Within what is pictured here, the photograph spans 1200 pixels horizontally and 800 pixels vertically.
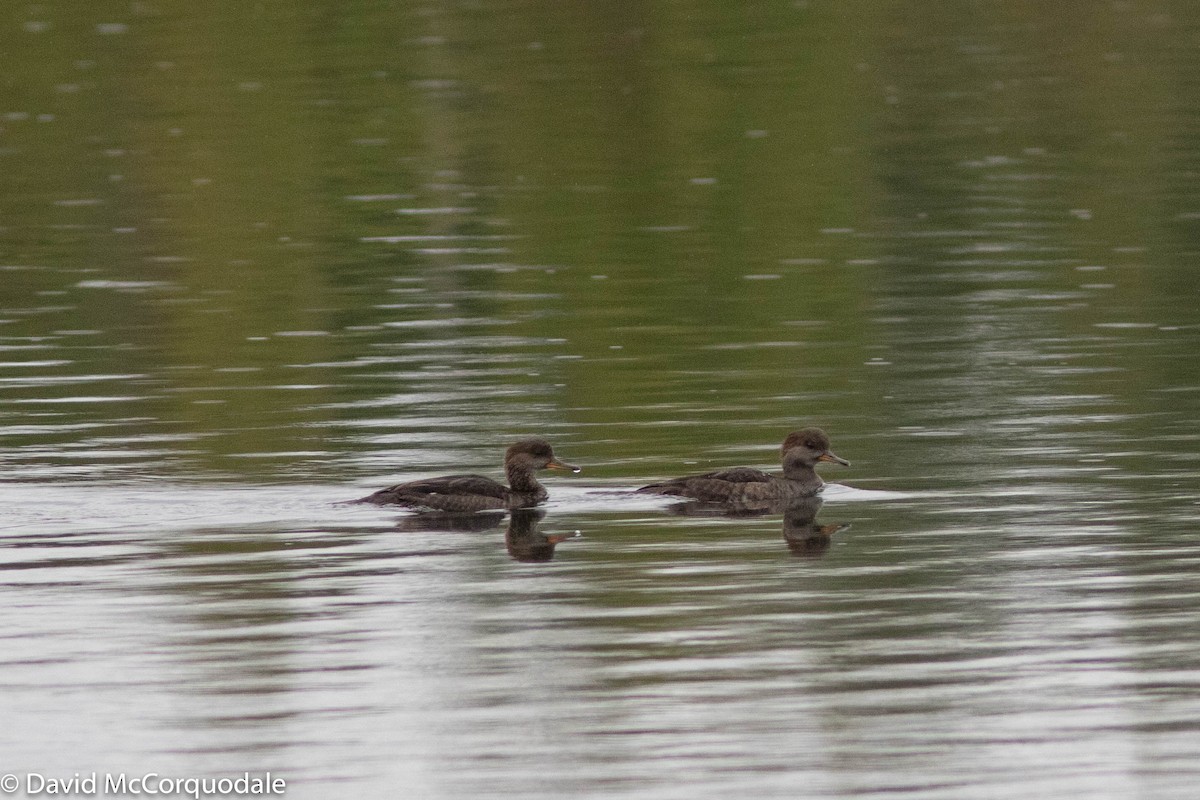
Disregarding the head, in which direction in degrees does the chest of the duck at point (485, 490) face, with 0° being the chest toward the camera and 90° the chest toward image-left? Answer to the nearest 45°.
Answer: approximately 270°

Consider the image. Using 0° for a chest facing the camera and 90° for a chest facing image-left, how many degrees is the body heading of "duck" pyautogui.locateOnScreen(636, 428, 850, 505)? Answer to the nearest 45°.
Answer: approximately 270°

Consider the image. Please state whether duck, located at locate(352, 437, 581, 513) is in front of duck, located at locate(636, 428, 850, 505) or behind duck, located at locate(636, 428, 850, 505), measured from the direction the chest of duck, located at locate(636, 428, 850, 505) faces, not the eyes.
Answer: behind

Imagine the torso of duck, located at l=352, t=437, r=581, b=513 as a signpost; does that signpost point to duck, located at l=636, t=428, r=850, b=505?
yes

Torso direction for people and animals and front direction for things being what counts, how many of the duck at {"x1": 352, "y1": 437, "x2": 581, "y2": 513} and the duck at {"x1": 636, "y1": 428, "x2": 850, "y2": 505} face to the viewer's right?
2
